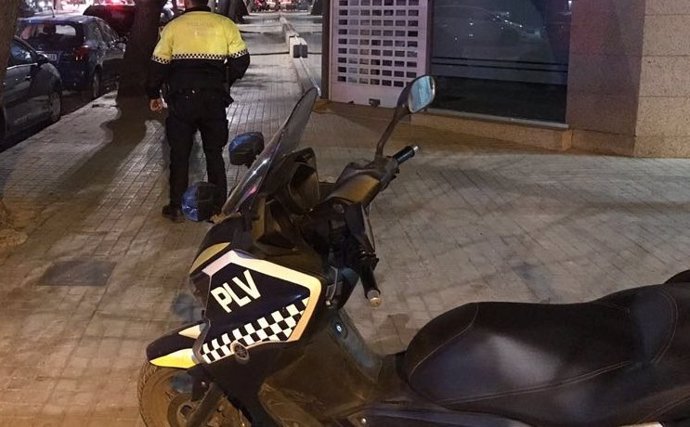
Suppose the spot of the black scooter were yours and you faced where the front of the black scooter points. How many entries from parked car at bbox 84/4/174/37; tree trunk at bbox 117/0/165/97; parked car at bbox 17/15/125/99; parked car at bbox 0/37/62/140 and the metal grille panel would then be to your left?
0

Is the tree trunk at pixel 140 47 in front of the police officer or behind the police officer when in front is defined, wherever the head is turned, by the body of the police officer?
in front

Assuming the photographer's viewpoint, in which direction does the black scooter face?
facing to the left of the viewer

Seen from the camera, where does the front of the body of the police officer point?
away from the camera

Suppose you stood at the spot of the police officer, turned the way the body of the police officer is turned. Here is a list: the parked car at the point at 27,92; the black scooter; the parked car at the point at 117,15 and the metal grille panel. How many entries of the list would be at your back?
1

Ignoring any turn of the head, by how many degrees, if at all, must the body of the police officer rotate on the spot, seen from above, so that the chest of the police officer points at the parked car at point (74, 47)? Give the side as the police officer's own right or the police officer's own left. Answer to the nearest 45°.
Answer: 0° — they already face it

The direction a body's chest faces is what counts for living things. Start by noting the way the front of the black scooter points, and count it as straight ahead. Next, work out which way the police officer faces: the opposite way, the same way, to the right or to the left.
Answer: to the right

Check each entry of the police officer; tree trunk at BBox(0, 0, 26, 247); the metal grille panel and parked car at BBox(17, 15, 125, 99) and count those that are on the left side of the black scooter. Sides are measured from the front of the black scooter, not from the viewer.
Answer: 0

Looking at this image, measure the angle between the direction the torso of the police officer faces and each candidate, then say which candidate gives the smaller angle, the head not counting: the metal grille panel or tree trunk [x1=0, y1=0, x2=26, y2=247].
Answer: the metal grille panel

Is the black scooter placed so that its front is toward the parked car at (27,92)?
no

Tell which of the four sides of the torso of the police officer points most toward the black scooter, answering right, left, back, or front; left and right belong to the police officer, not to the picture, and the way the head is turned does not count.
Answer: back

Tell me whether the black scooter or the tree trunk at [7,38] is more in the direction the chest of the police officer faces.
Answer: the tree trunk

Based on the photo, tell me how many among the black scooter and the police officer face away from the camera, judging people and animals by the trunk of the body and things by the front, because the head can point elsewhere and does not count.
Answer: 1

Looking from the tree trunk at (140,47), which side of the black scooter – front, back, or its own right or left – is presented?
right

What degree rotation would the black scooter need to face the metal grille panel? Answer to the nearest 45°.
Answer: approximately 90° to its right

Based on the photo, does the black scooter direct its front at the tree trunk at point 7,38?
no

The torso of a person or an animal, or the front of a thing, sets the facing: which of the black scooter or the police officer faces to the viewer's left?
the black scooter

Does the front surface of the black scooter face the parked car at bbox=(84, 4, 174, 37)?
no
